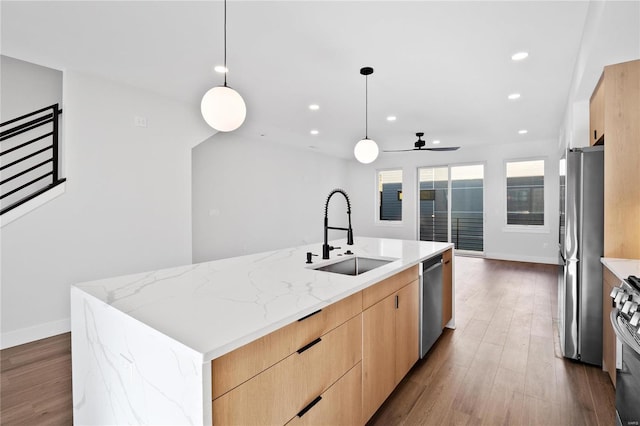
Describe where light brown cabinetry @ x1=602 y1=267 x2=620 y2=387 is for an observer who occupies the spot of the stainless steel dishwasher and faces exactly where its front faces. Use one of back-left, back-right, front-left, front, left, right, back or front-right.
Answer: front

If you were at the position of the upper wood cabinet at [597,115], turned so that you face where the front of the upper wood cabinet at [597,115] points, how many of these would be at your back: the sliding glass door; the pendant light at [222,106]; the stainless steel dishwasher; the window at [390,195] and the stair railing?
0

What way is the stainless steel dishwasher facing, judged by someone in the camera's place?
facing to the right of the viewer

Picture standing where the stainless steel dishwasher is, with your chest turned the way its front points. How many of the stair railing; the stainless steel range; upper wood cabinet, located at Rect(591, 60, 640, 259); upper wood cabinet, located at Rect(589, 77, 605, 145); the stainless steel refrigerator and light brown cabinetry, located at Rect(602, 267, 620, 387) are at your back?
1

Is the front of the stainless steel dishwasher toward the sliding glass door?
no

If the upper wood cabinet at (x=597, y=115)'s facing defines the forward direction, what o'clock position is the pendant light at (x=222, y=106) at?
The pendant light is roughly at 10 o'clock from the upper wood cabinet.

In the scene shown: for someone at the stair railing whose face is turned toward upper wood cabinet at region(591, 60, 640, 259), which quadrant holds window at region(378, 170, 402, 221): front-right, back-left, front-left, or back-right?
front-left

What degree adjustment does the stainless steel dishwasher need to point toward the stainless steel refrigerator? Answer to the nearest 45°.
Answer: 0° — it already faces it

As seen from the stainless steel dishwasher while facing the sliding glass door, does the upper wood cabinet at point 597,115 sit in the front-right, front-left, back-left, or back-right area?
front-right

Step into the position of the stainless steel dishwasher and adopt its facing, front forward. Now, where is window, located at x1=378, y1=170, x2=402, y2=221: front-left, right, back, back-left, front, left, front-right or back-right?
left

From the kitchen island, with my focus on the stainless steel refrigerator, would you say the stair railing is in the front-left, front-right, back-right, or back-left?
back-left

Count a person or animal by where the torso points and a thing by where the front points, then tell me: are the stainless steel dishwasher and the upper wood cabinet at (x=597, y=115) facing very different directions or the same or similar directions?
very different directions

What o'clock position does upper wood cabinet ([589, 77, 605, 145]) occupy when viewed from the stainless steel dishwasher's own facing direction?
The upper wood cabinet is roughly at 11 o'clock from the stainless steel dishwasher.

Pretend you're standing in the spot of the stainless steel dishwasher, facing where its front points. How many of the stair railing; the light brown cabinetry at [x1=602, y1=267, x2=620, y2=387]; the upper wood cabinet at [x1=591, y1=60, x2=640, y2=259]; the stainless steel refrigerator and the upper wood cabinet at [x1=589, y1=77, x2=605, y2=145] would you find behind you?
1

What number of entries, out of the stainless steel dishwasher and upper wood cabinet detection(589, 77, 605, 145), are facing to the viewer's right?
1

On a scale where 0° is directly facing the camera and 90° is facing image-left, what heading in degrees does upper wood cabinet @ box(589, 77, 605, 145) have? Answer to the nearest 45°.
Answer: approximately 90°
